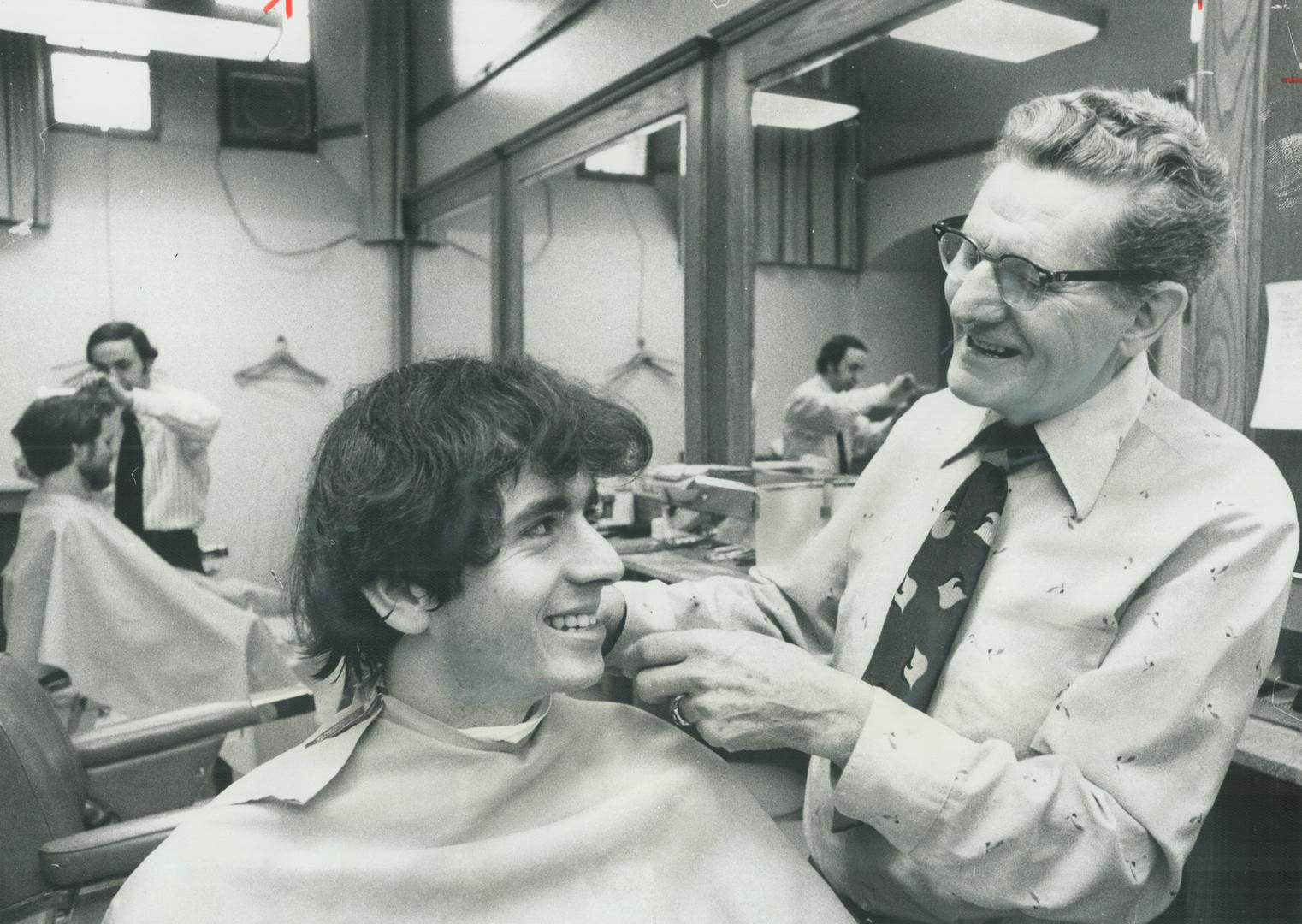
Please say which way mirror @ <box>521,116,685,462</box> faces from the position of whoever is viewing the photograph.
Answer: facing the viewer and to the left of the viewer

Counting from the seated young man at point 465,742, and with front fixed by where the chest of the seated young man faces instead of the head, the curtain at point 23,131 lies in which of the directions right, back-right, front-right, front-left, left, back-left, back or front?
back

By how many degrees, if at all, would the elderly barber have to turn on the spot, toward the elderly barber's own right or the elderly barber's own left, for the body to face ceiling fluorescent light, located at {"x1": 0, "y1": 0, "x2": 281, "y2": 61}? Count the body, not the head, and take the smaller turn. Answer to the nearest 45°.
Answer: approximately 45° to the elderly barber's own right

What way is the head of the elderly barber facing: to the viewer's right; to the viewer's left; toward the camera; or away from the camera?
to the viewer's left

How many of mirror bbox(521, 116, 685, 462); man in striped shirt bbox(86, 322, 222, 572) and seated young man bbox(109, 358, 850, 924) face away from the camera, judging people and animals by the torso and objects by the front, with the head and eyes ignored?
0

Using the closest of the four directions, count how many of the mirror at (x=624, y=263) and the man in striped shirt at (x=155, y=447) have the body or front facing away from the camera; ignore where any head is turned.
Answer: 0

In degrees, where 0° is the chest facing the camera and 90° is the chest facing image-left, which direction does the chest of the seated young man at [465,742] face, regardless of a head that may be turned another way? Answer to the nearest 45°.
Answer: approximately 315°

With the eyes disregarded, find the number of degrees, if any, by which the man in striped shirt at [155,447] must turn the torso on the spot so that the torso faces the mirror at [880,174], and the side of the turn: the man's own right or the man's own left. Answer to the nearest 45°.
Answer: approximately 135° to the man's own left

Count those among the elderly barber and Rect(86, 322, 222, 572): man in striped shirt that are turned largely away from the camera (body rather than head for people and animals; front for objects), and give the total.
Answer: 0
